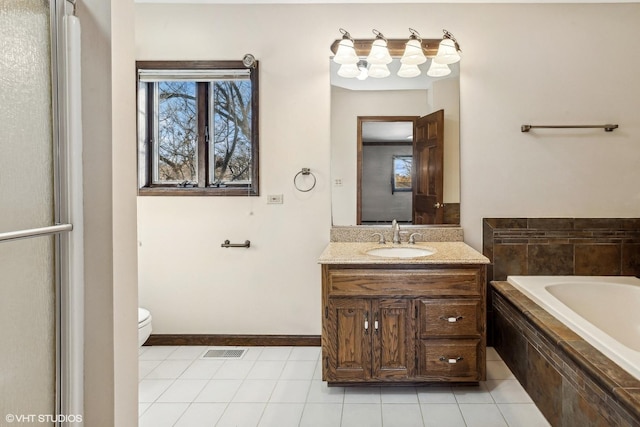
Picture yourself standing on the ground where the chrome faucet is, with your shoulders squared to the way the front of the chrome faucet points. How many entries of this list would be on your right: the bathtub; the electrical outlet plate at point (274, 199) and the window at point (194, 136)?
2

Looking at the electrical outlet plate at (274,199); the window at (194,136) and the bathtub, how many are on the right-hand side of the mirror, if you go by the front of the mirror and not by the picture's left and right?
2

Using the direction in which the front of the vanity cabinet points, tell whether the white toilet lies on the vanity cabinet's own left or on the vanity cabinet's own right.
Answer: on the vanity cabinet's own right
